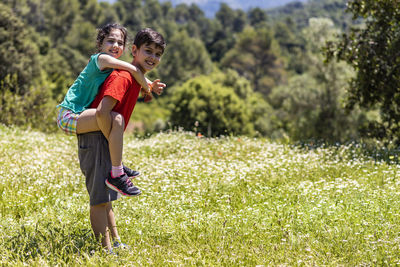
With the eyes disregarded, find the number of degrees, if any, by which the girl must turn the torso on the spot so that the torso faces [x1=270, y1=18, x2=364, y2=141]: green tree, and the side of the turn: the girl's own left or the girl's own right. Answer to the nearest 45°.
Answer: approximately 45° to the girl's own left

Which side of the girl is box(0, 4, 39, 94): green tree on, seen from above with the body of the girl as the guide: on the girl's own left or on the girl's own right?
on the girl's own left

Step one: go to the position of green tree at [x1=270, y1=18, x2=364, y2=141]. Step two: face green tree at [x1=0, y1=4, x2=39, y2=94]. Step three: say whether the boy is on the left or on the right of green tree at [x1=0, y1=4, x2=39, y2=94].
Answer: left

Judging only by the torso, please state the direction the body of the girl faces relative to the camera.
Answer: to the viewer's right

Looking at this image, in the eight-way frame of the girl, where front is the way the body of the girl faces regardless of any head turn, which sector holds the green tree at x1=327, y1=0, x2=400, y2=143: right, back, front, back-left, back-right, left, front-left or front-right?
front-left

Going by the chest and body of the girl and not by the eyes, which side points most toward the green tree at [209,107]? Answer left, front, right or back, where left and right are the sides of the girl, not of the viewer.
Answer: left
